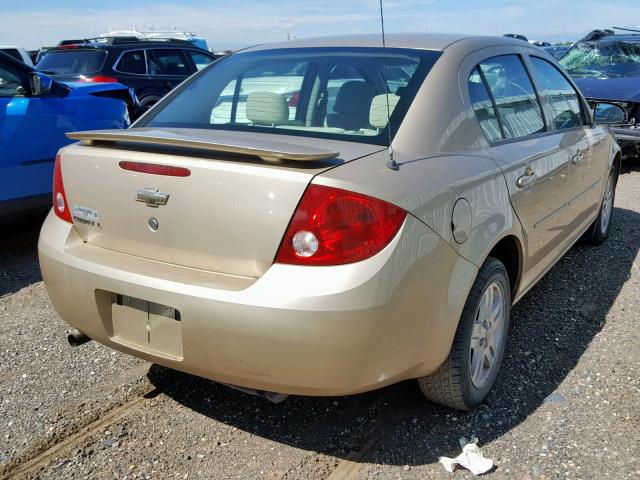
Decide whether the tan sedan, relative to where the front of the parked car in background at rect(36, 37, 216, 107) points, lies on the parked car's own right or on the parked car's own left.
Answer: on the parked car's own right

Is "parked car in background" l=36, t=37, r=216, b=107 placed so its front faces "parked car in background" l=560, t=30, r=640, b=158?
no

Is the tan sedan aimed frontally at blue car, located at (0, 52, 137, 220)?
no

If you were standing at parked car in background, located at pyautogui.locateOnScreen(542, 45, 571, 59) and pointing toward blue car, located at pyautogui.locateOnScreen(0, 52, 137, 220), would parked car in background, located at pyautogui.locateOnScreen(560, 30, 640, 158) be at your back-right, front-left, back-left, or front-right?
front-left

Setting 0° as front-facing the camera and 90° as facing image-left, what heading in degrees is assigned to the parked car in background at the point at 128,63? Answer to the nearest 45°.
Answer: approximately 225°

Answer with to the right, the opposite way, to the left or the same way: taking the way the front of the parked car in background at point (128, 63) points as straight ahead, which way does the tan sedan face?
the same way

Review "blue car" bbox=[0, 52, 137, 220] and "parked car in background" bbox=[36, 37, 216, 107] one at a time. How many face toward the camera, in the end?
0

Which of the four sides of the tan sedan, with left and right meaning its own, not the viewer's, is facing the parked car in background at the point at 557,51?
front

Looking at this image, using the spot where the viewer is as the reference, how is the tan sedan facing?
facing away from the viewer and to the right of the viewer
